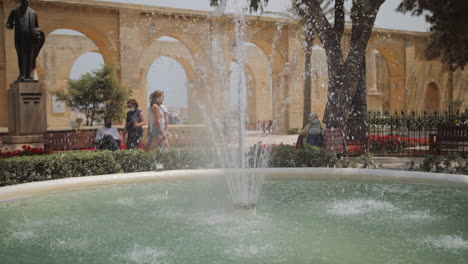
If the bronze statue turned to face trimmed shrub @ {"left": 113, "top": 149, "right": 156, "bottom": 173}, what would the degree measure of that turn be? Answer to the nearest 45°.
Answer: approximately 45° to its left

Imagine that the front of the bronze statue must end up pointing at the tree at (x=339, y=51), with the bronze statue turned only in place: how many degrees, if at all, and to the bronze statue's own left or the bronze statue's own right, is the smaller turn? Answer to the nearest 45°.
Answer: approximately 90° to the bronze statue's own left

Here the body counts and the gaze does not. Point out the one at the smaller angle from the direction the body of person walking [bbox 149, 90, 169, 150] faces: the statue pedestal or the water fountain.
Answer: the water fountain

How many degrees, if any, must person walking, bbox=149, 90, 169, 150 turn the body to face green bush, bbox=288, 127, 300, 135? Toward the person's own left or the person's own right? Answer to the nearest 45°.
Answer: approximately 45° to the person's own left

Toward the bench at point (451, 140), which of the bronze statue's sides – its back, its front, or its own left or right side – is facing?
left

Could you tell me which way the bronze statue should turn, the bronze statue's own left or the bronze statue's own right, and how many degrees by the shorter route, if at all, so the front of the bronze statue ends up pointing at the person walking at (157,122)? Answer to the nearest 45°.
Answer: approximately 45° to the bronze statue's own left

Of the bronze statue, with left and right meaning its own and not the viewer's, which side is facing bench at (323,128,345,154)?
left

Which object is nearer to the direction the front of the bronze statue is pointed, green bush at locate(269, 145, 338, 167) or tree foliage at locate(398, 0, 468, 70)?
the green bush

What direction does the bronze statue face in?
toward the camera
